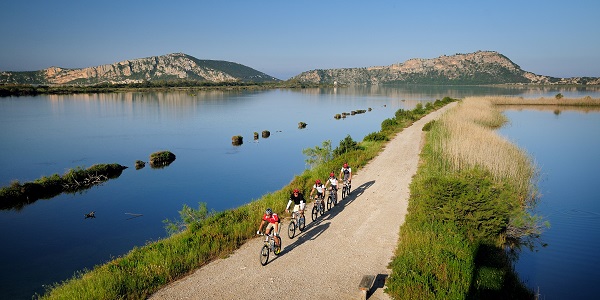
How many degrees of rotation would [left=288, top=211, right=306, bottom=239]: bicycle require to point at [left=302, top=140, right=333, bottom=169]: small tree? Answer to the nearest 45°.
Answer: approximately 135° to its right

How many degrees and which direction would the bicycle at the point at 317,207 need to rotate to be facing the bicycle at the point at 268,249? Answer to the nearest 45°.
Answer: approximately 45° to its left

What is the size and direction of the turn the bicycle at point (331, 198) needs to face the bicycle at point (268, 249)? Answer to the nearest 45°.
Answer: approximately 45° to its left

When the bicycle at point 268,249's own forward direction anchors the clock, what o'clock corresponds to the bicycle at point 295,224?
the bicycle at point 295,224 is roughly at 5 o'clock from the bicycle at point 268,249.

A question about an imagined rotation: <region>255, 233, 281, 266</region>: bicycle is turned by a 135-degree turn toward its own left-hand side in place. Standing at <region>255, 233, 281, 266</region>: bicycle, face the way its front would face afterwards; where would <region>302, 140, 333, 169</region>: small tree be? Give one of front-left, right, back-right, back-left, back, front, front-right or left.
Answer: left

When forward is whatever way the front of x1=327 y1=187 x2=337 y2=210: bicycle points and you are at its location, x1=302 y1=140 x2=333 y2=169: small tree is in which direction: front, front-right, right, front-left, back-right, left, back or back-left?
back-right

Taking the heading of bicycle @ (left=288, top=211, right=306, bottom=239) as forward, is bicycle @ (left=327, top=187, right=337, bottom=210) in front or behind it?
behind

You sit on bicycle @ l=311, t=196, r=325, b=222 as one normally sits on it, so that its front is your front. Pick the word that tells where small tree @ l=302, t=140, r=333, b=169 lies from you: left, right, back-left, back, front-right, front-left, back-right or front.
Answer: back-right

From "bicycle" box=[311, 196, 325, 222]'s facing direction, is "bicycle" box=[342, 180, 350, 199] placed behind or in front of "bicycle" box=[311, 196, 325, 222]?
behind

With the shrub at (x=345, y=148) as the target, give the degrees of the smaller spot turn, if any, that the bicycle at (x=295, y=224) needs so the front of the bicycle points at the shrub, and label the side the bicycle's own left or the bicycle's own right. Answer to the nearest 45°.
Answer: approximately 135° to the bicycle's own right

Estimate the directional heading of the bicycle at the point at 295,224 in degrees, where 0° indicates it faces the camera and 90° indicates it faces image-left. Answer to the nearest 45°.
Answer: approximately 45°
